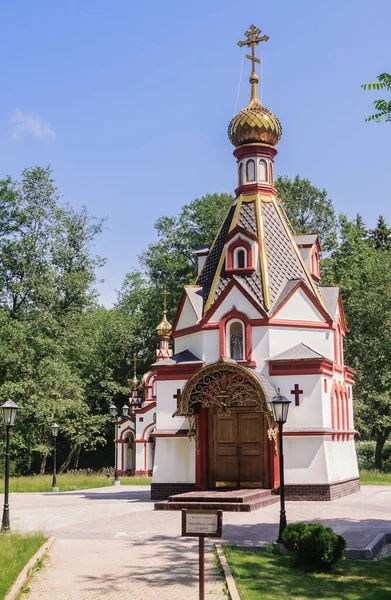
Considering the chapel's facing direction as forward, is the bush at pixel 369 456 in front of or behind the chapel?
behind

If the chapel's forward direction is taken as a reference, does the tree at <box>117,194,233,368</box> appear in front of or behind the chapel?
behind

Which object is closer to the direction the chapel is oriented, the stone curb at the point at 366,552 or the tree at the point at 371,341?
the stone curb

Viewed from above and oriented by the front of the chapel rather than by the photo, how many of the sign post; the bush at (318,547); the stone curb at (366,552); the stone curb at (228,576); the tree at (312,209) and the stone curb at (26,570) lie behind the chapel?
1

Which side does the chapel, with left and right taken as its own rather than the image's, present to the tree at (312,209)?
back

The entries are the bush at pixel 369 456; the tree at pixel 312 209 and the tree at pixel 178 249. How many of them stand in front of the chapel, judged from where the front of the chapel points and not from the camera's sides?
0

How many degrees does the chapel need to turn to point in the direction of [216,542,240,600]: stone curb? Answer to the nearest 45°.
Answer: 0° — it already faces it

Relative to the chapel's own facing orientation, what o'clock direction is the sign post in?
The sign post is roughly at 12 o'clock from the chapel.

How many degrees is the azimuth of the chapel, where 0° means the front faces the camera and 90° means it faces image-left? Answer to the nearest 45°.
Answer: approximately 0°

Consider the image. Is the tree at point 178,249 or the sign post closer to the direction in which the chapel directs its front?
the sign post

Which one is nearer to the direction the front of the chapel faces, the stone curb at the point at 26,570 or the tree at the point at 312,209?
the stone curb

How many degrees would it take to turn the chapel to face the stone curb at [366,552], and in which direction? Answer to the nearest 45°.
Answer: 0° — it already faces it

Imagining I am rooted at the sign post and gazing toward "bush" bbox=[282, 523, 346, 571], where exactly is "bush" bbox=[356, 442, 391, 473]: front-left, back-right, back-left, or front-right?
front-left

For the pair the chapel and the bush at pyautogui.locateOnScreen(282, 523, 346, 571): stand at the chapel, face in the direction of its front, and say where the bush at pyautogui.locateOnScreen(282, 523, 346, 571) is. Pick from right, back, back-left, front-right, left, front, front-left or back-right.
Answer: front

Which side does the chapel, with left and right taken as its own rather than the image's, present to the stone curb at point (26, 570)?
front
